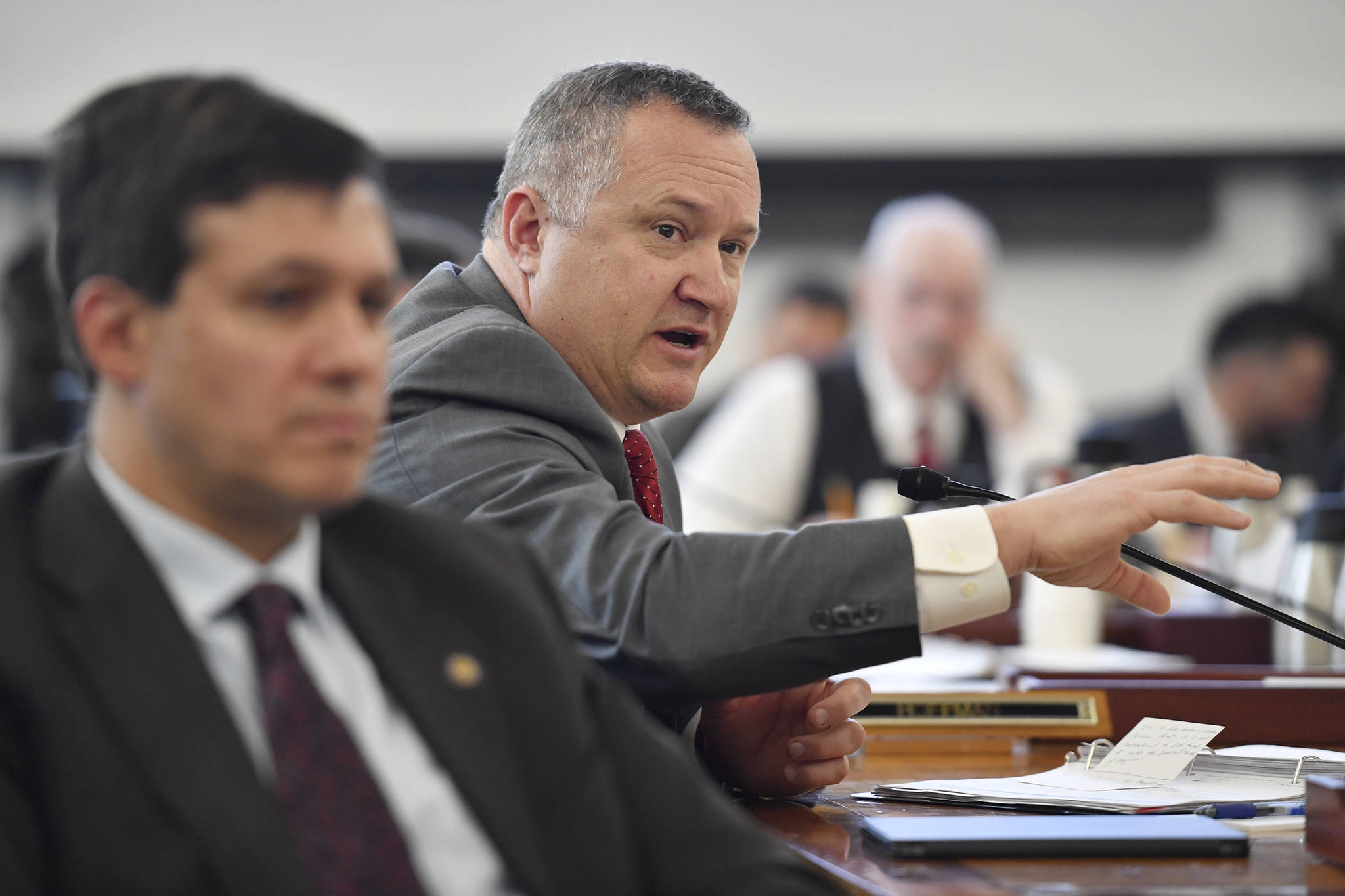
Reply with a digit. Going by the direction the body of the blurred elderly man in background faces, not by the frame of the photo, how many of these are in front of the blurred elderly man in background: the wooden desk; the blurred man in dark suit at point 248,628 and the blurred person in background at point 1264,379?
2

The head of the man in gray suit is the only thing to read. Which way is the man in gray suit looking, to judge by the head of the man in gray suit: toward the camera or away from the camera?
toward the camera

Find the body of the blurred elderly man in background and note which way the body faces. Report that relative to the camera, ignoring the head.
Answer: toward the camera

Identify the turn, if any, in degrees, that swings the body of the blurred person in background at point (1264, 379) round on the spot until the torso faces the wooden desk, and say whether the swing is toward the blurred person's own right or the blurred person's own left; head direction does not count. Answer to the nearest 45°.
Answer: approximately 45° to the blurred person's own right

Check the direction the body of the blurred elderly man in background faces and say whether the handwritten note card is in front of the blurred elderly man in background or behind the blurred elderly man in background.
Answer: in front

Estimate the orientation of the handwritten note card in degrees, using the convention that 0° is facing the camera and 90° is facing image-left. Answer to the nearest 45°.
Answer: approximately 0°

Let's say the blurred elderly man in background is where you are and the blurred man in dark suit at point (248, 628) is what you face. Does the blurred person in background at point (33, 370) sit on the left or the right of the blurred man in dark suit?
right

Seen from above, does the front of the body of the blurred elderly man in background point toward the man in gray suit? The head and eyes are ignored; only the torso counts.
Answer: yes

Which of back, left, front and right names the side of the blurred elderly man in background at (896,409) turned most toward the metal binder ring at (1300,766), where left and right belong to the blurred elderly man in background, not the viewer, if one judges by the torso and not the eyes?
front

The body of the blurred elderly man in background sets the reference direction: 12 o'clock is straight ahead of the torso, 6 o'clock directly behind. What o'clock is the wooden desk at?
The wooden desk is roughly at 12 o'clock from the blurred elderly man in background.

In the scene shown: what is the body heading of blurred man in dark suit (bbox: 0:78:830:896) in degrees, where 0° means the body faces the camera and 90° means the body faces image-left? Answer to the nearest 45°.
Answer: approximately 315°
